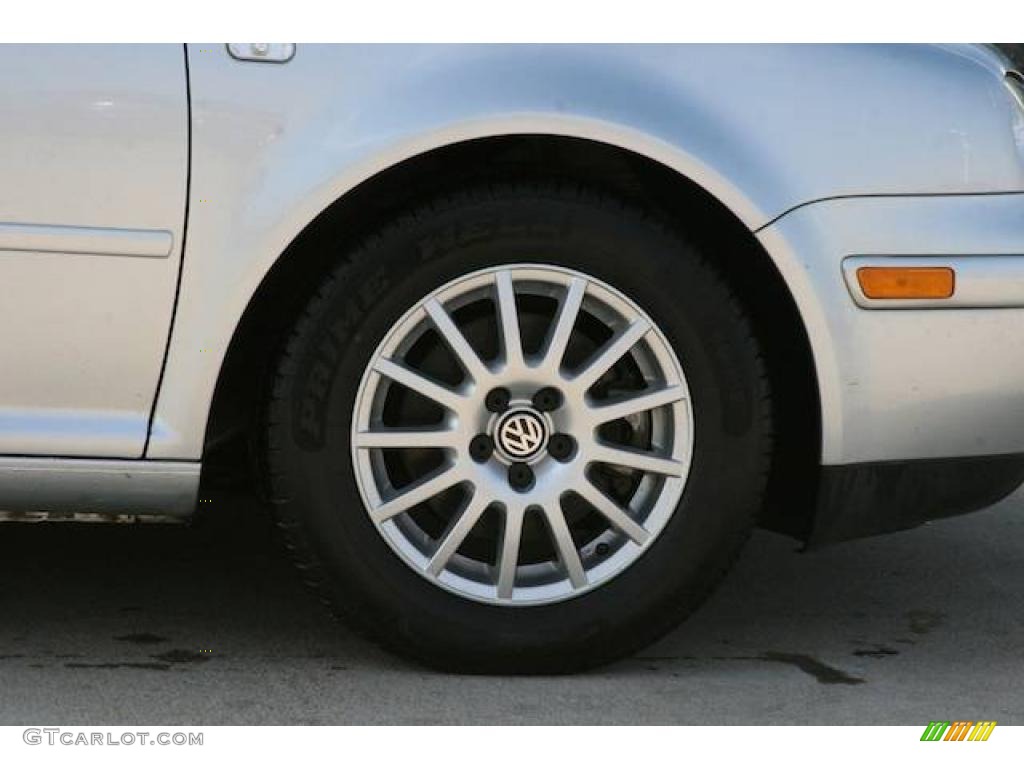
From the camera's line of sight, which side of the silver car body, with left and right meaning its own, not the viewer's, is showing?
right
